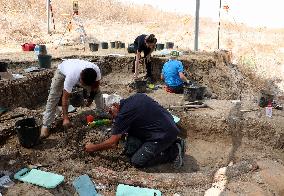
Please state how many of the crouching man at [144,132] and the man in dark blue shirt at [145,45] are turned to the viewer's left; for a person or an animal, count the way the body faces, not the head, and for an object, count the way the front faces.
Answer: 1

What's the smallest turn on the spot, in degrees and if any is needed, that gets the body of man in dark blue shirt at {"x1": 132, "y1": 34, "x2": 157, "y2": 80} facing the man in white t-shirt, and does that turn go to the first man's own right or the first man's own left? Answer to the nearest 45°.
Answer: approximately 45° to the first man's own right

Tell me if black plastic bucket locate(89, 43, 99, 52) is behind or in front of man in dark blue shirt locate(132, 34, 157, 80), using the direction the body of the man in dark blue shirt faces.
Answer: behind

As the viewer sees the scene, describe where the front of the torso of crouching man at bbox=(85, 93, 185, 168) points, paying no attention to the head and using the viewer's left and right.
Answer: facing to the left of the viewer

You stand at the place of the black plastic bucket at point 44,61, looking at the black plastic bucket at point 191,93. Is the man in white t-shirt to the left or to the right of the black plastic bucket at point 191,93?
right

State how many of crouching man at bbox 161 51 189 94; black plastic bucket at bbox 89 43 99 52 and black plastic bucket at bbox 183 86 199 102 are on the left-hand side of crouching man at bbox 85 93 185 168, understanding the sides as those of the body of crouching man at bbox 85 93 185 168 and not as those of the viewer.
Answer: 0

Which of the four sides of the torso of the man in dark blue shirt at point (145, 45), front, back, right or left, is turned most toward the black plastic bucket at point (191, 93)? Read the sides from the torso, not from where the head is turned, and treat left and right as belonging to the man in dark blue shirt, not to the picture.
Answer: front

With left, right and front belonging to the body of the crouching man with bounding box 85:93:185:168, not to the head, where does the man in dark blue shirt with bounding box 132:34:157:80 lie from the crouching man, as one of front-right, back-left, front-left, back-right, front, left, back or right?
right

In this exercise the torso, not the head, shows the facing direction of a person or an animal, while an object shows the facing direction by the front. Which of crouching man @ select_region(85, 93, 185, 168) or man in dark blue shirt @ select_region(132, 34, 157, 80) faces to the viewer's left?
the crouching man

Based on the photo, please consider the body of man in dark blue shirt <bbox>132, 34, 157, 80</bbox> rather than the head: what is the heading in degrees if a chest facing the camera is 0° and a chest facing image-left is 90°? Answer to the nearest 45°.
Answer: approximately 315°

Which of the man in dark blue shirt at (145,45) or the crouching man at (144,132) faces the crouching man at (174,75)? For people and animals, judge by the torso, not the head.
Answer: the man in dark blue shirt

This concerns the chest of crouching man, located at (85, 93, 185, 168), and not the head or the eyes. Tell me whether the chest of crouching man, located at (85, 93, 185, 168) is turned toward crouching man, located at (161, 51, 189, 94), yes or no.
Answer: no

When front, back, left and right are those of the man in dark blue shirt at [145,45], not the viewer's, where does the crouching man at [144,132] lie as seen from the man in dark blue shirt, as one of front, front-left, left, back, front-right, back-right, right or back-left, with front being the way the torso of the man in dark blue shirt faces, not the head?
front-right

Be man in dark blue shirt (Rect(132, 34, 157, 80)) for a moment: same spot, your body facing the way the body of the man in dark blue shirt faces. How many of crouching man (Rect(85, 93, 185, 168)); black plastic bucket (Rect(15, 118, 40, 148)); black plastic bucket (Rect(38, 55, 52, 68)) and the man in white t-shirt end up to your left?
0

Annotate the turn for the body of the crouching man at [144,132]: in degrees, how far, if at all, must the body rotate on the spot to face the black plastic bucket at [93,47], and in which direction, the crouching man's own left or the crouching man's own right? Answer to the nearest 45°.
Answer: approximately 90° to the crouching man's own right

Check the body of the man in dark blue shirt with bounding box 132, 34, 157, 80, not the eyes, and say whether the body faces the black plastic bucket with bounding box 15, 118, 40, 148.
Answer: no
